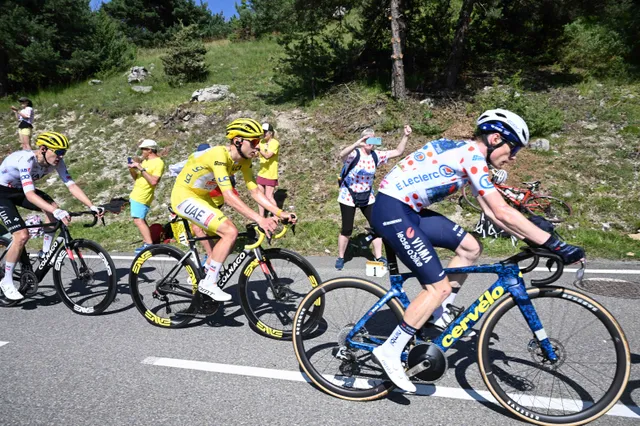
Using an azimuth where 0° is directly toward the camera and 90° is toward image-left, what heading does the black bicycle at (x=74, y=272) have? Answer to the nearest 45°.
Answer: approximately 315°

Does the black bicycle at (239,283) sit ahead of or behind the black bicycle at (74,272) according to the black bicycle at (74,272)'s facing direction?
ahead

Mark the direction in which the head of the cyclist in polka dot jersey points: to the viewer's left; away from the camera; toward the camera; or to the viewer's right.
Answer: to the viewer's right

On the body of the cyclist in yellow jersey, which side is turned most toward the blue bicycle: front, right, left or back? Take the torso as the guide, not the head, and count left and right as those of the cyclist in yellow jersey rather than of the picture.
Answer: front

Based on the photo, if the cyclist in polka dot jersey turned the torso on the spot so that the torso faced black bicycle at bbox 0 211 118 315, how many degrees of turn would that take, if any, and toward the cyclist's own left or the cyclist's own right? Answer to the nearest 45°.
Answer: approximately 180°

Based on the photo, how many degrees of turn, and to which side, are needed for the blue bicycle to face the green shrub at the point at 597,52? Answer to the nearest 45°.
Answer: approximately 90° to its left

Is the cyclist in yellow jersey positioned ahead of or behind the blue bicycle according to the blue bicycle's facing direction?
behind

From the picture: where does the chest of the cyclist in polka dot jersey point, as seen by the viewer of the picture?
to the viewer's right

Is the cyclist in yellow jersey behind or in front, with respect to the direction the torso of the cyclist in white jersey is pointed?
in front

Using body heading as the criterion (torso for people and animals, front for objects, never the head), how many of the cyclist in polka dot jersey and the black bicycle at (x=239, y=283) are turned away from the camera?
0

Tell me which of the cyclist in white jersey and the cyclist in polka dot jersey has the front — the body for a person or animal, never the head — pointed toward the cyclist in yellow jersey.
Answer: the cyclist in white jersey

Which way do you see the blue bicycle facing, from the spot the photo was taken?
facing to the right of the viewer
